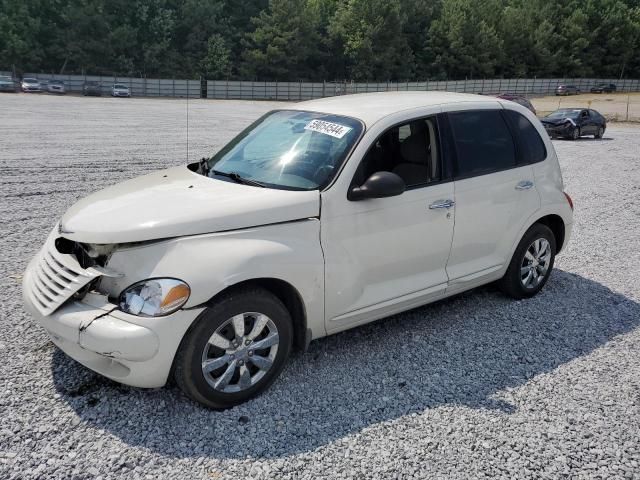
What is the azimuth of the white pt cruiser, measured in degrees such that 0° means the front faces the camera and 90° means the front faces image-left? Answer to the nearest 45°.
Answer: approximately 45°

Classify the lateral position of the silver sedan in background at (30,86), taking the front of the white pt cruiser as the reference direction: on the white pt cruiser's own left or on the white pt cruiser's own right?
on the white pt cruiser's own right

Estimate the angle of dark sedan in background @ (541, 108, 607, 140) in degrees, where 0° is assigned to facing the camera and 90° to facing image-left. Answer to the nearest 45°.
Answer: approximately 45°

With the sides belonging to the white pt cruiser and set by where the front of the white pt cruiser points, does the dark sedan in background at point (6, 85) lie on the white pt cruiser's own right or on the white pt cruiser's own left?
on the white pt cruiser's own right

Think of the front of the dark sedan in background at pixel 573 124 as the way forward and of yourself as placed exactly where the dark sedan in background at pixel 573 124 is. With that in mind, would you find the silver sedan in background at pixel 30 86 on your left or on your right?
on your right

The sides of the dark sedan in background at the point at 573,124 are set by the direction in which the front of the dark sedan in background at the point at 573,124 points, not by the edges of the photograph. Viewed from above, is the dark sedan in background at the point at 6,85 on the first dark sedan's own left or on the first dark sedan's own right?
on the first dark sedan's own right
